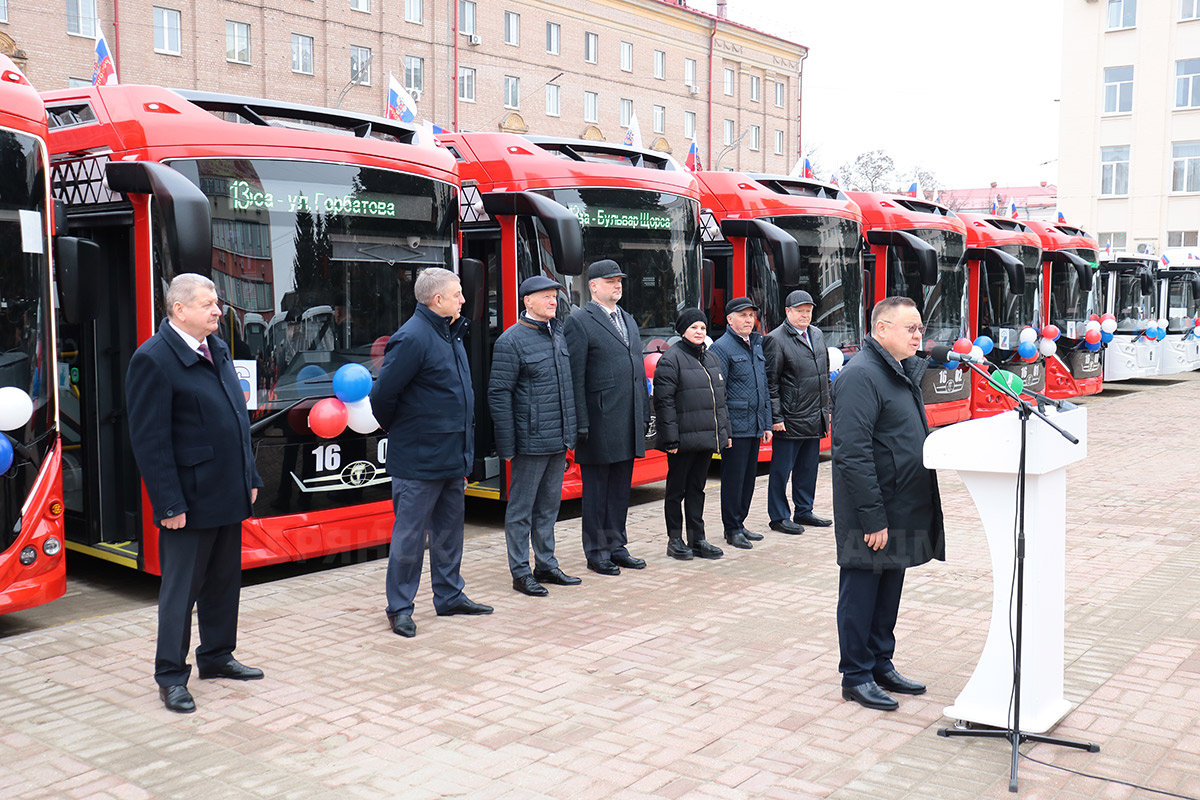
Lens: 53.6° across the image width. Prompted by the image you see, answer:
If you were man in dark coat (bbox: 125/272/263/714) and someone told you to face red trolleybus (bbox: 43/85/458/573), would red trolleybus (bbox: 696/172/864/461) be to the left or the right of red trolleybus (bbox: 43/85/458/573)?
right

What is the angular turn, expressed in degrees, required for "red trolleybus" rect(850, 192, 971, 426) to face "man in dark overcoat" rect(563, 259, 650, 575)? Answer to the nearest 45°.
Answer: approximately 45° to its right

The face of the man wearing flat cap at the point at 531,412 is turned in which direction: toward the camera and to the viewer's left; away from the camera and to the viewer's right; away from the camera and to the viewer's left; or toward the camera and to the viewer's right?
toward the camera and to the viewer's right

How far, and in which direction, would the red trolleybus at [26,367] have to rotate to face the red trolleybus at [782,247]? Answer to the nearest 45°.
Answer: approximately 90° to its left

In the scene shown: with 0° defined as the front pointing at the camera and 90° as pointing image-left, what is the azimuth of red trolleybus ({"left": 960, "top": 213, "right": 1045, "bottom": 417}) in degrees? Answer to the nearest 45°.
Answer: approximately 315°

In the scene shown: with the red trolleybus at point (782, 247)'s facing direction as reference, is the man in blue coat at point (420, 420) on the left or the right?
on its right

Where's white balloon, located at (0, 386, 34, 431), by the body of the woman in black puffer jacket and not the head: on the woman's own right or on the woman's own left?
on the woman's own right

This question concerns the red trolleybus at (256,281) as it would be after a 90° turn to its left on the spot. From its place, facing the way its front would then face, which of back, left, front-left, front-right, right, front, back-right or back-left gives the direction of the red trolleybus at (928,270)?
front

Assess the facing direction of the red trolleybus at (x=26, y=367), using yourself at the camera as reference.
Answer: facing the viewer and to the right of the viewer

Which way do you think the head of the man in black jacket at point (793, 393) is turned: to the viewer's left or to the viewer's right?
to the viewer's right
